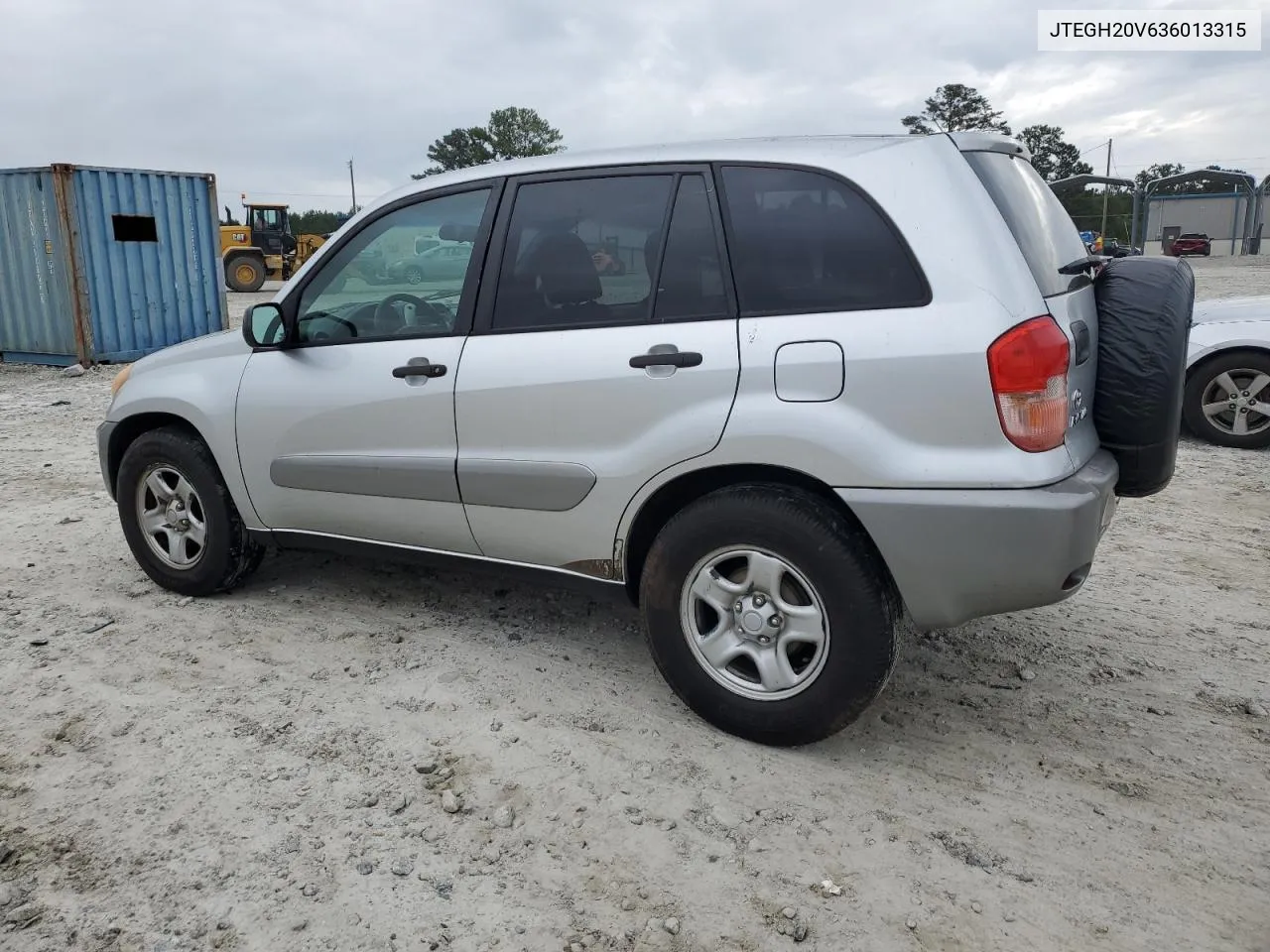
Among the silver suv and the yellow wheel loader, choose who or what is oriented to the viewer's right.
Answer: the yellow wheel loader

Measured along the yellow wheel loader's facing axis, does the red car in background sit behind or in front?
in front

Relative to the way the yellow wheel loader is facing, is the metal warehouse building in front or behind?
in front

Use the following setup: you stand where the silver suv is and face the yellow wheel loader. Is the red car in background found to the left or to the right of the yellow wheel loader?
right

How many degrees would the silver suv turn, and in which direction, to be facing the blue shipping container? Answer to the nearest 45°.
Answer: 0° — it already faces it

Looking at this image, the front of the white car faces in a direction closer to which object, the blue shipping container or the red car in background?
the blue shipping container

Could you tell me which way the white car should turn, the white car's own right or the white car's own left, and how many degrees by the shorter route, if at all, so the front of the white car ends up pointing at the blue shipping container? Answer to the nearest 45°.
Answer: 0° — it already faces it

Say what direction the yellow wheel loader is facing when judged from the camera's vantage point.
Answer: facing to the right of the viewer

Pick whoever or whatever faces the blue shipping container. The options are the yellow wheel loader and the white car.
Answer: the white car

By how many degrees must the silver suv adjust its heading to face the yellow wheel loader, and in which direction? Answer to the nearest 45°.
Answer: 0° — it already faces it

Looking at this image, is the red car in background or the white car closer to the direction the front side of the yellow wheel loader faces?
the red car in background

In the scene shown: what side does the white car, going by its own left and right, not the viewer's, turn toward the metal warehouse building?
right

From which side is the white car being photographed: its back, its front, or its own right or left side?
left
